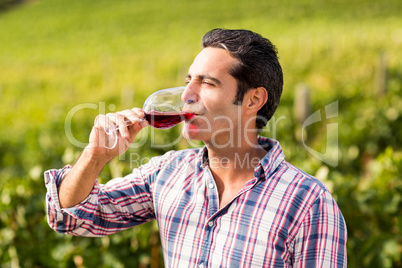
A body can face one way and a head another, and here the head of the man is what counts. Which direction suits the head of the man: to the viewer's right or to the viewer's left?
to the viewer's left

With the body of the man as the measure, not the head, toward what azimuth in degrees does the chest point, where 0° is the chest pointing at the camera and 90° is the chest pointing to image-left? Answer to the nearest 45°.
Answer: approximately 45°
